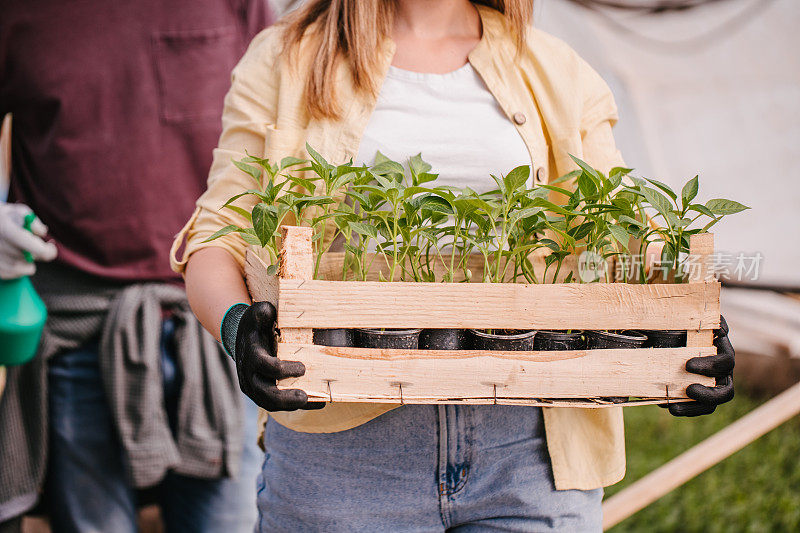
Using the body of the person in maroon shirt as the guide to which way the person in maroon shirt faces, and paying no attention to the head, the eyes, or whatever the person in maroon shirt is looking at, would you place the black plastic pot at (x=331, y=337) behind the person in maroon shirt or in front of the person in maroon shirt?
in front

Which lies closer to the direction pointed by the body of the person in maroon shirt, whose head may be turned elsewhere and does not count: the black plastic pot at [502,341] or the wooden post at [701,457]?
the black plastic pot

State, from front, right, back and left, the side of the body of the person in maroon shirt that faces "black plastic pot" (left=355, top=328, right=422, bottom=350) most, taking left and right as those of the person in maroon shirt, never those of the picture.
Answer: front

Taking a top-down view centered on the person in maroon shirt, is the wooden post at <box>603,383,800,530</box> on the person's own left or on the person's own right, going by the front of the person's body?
on the person's own left

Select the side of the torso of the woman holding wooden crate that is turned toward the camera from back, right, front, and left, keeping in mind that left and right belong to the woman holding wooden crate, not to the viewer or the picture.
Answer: front

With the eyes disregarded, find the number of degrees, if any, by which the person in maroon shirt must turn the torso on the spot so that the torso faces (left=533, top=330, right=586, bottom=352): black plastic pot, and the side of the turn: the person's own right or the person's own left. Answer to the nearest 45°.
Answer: approximately 45° to the person's own left

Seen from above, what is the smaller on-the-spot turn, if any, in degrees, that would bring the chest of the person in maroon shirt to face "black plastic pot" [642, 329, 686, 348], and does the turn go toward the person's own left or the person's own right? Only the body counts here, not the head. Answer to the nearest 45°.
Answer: approximately 45° to the person's own left

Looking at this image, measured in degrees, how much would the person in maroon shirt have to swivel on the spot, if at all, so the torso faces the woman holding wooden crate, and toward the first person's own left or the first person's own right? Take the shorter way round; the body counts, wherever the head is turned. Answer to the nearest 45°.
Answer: approximately 45° to the first person's own left

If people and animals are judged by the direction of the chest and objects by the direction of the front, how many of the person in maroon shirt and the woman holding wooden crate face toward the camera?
2

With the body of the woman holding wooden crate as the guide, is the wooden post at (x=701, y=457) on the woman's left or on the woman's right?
on the woman's left

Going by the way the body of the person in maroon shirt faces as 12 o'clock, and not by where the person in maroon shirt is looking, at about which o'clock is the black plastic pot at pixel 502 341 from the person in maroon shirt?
The black plastic pot is roughly at 11 o'clock from the person in maroon shirt.
